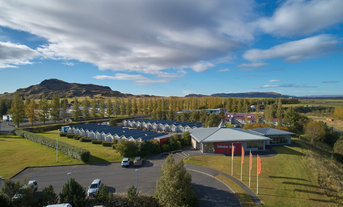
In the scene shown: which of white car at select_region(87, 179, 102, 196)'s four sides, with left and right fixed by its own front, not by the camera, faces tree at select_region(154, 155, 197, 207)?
left

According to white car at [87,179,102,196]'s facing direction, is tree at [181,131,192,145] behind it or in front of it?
behind

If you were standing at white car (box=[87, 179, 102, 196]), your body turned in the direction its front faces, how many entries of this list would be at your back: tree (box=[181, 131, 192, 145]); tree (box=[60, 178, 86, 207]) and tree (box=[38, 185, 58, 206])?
1

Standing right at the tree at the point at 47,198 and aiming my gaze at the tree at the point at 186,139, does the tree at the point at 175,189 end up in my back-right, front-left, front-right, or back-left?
front-right

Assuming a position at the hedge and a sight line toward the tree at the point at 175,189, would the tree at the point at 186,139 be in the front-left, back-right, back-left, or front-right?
front-left

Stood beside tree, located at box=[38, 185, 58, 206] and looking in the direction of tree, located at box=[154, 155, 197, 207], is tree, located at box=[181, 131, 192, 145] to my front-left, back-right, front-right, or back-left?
front-left

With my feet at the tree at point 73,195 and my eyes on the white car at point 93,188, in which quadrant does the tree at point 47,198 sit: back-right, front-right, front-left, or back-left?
back-left

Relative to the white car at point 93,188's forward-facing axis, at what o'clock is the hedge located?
The hedge is roughly at 4 o'clock from the white car.

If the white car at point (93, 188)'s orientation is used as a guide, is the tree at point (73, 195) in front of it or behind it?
in front

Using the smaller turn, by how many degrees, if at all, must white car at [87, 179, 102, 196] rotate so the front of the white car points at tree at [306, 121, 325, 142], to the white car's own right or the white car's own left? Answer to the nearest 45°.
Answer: approximately 135° to the white car's own left
